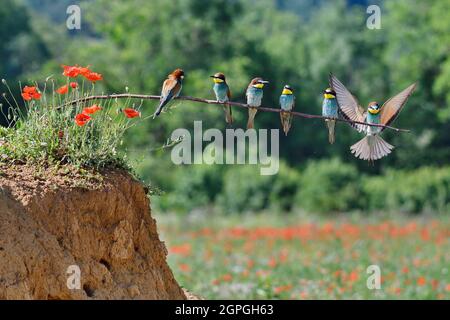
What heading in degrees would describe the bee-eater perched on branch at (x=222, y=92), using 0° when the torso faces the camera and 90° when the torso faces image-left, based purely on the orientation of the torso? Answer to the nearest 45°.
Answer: approximately 45°

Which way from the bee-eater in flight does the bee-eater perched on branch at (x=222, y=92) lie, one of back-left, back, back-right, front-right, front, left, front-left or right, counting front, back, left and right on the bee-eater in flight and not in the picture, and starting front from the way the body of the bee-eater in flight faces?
right

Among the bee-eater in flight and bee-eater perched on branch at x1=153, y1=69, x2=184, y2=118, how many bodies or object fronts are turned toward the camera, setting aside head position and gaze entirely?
1

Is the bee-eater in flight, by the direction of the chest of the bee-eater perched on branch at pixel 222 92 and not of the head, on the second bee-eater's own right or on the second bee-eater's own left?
on the second bee-eater's own left

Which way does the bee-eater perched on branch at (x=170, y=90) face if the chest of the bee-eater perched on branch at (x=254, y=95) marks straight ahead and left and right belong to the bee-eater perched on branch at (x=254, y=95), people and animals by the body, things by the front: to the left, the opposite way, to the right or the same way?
to the left

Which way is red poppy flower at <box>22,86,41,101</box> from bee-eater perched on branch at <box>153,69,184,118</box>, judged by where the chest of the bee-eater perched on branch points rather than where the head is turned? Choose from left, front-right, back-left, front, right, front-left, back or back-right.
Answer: back-left

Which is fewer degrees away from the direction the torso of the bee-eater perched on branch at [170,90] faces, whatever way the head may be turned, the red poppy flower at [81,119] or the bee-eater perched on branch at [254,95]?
the bee-eater perched on branch

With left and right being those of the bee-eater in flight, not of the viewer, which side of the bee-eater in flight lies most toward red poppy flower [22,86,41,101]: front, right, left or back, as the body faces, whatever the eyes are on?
right

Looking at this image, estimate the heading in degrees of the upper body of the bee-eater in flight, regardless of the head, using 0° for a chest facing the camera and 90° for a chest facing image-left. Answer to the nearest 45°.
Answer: approximately 0°
